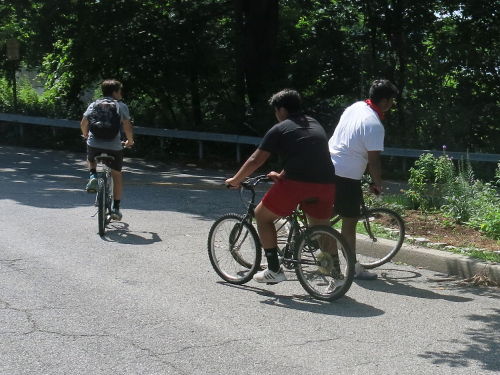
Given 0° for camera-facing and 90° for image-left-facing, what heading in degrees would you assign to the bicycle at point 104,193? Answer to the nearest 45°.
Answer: approximately 180°

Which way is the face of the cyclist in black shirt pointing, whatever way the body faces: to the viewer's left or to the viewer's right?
to the viewer's left

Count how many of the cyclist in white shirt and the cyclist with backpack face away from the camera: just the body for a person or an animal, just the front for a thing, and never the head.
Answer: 1

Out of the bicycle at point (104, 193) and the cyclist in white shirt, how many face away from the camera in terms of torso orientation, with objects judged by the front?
1

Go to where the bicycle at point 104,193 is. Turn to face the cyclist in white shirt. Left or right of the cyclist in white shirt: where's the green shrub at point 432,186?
left

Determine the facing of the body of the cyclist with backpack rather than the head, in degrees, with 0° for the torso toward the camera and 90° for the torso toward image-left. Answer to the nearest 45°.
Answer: approximately 180°

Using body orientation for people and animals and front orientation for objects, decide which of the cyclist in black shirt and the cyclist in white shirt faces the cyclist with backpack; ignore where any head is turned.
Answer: the cyclist in black shirt

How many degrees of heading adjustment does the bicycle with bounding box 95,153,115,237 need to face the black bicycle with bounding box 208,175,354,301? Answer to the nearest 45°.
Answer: approximately 135° to its right

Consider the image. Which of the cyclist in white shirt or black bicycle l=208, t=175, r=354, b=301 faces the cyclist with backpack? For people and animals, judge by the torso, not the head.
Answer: the black bicycle

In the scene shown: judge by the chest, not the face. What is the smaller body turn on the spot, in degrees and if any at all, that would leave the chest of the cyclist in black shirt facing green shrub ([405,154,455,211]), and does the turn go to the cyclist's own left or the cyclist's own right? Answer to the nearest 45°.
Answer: approximately 90° to the cyclist's own right
